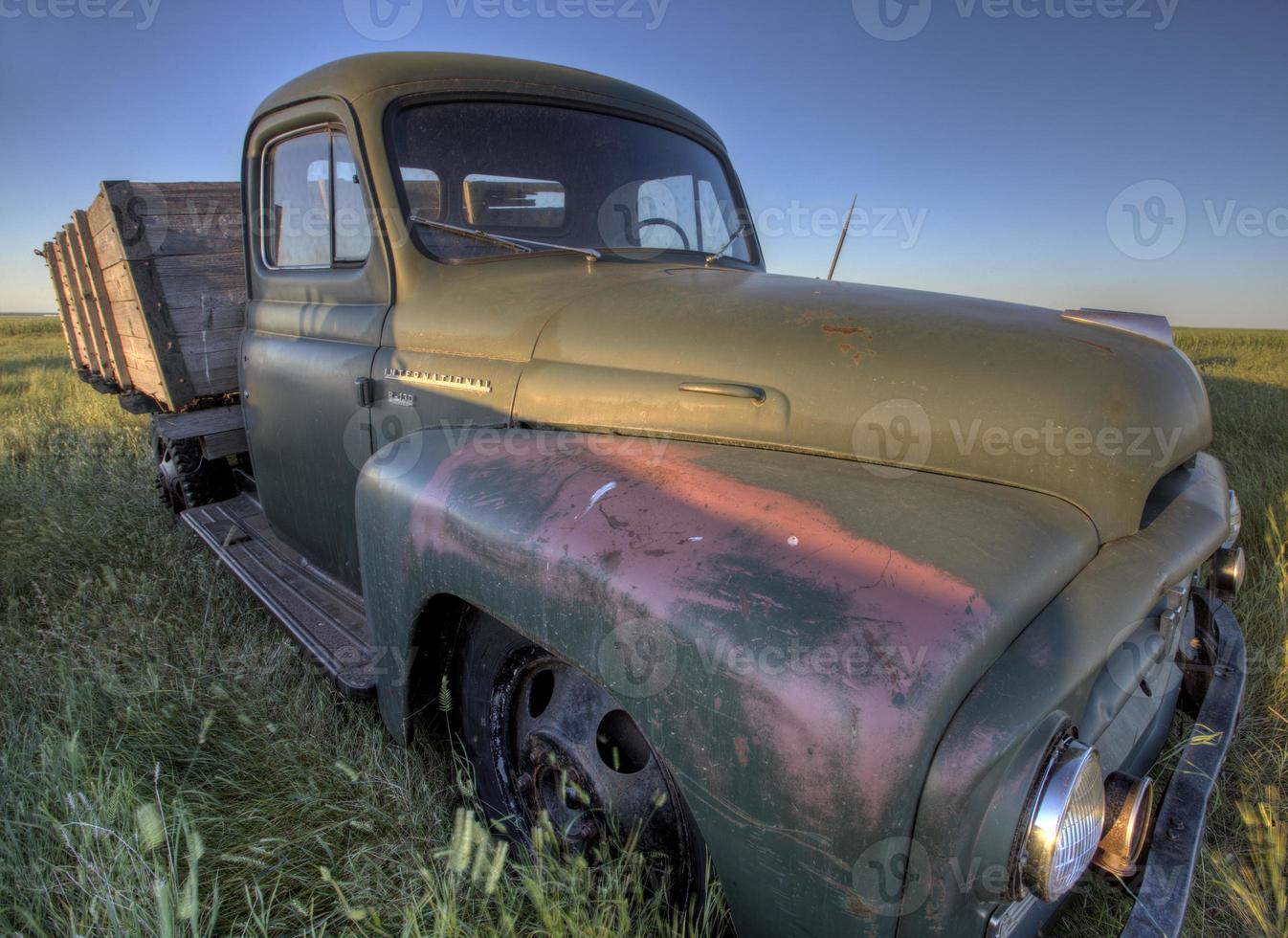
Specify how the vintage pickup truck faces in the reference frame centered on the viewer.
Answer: facing the viewer and to the right of the viewer
